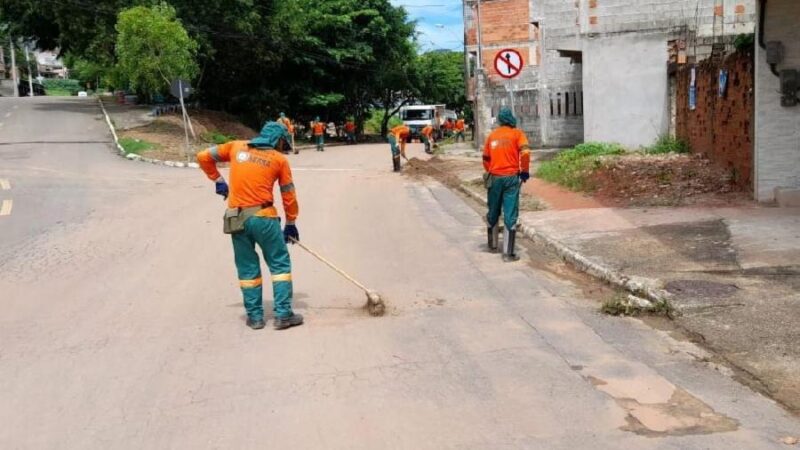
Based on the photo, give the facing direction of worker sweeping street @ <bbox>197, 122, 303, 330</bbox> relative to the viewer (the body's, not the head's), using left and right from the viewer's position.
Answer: facing away from the viewer and to the right of the viewer

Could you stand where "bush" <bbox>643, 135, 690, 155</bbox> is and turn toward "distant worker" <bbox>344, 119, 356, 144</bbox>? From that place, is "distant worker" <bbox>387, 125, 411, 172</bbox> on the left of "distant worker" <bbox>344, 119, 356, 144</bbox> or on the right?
left
